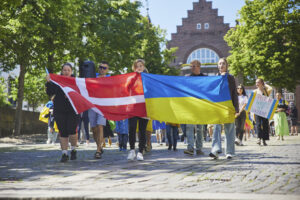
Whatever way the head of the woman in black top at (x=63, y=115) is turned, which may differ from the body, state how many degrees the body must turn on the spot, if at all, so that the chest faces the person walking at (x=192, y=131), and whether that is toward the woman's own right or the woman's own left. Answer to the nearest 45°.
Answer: approximately 90° to the woman's own left

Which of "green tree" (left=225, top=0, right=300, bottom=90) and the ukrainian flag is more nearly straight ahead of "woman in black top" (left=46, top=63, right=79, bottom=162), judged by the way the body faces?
the ukrainian flag

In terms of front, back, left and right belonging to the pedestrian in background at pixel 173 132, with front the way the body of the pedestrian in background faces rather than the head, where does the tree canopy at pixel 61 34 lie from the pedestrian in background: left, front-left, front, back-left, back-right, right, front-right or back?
back-right

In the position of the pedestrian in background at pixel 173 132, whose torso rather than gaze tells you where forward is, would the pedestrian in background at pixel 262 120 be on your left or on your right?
on your left

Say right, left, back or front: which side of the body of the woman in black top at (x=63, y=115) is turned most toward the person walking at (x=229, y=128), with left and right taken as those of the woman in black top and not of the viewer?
left

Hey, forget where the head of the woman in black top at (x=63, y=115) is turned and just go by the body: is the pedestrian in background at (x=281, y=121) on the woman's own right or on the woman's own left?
on the woman's own left

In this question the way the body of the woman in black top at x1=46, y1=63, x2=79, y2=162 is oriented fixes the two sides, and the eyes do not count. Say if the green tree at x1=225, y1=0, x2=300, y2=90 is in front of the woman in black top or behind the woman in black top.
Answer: behind

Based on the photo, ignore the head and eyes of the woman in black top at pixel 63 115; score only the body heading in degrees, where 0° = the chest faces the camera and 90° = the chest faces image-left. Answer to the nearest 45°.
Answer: approximately 0°

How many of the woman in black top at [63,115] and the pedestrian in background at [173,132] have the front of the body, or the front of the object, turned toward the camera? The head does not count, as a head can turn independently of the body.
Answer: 2

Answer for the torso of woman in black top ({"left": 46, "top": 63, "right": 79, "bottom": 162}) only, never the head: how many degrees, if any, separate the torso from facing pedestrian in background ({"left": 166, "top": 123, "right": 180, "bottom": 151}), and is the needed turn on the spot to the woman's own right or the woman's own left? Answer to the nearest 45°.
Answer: approximately 135° to the woman's own left

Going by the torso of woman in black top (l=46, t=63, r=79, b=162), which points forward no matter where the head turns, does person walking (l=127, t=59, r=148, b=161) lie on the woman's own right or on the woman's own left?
on the woman's own left

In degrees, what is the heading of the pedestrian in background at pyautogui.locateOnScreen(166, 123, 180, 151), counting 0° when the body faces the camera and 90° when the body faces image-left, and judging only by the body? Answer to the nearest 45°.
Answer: approximately 0°

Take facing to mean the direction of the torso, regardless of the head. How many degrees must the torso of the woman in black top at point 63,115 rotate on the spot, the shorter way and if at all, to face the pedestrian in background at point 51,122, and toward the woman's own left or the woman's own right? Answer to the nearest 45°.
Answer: approximately 180°
